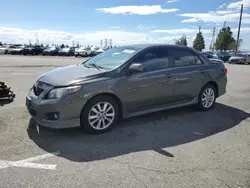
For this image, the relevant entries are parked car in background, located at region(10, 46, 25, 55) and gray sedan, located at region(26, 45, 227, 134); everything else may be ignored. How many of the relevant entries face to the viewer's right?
0

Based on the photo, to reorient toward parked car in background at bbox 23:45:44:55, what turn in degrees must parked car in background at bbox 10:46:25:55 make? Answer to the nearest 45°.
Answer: approximately 90° to its left

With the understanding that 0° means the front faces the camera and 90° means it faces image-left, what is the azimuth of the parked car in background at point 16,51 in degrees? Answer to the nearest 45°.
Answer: approximately 45°

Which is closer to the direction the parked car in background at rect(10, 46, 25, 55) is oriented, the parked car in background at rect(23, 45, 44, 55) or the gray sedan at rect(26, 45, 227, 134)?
the gray sedan

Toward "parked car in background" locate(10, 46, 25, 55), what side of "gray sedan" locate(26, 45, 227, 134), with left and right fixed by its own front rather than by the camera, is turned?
right

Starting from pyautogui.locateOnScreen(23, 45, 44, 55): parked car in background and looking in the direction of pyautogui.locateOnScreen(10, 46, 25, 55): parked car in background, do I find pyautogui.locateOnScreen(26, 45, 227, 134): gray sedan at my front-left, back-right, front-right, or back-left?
back-left

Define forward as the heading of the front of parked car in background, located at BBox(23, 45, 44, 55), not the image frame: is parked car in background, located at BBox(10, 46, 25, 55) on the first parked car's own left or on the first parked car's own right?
on the first parked car's own right

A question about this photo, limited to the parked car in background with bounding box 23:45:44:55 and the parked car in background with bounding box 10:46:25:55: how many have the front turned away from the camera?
0

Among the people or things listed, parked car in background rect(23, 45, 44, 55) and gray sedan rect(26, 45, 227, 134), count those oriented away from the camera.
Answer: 0

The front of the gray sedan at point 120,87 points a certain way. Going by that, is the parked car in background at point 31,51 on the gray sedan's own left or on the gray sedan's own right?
on the gray sedan's own right
